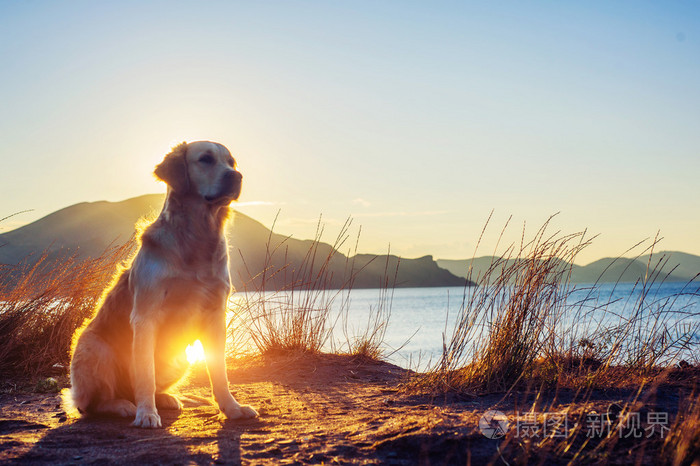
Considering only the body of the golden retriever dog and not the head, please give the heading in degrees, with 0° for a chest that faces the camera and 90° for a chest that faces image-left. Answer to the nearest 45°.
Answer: approximately 315°
